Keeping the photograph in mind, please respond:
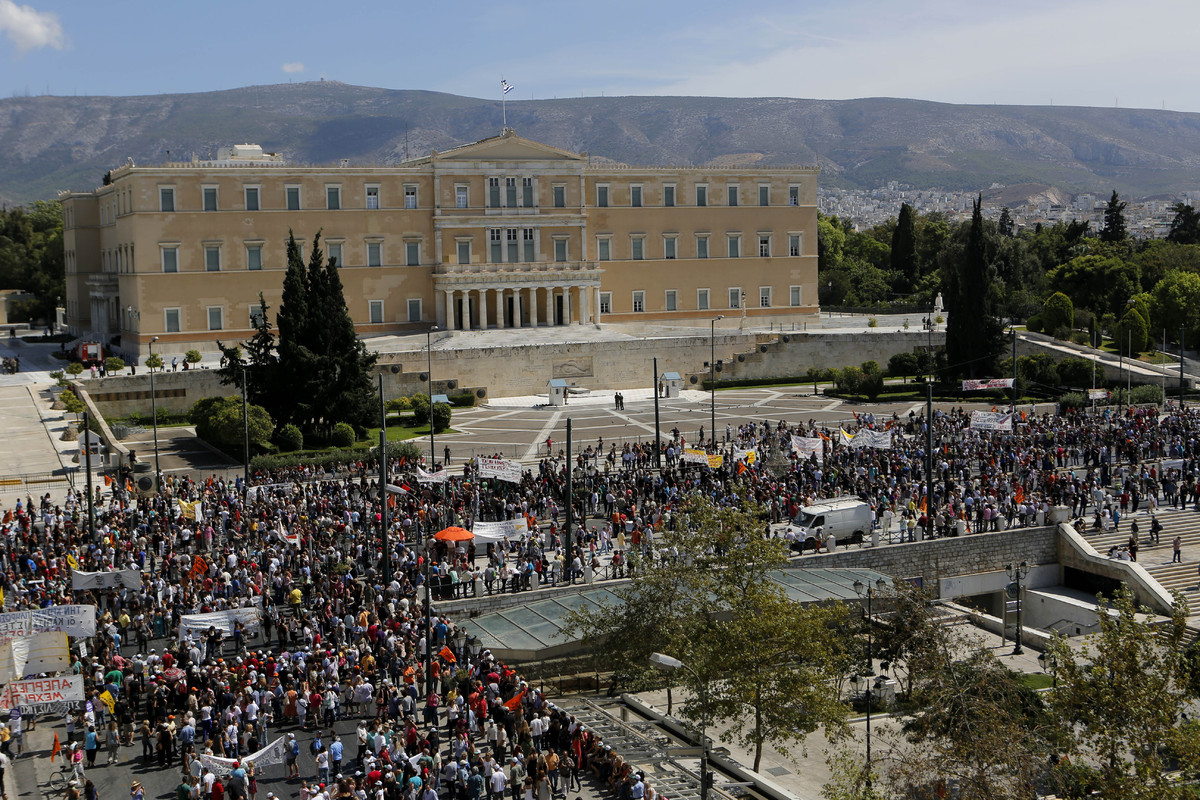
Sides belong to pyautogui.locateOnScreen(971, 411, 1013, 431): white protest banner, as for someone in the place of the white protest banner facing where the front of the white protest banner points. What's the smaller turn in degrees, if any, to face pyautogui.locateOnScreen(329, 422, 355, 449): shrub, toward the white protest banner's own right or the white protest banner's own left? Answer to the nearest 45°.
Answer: approximately 90° to the white protest banner's own right

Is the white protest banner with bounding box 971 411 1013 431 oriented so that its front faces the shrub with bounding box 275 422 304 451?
no

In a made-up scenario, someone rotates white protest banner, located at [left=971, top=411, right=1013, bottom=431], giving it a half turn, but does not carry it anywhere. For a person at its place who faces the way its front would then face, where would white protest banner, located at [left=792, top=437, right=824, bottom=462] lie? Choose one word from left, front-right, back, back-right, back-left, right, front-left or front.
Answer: back-left

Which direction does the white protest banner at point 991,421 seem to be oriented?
toward the camera

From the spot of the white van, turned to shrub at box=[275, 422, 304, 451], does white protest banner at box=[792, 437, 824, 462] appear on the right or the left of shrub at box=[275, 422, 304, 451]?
right

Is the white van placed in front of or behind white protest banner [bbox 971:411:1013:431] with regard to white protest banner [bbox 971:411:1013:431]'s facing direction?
in front

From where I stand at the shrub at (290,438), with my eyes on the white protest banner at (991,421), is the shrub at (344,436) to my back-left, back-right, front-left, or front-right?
front-left
